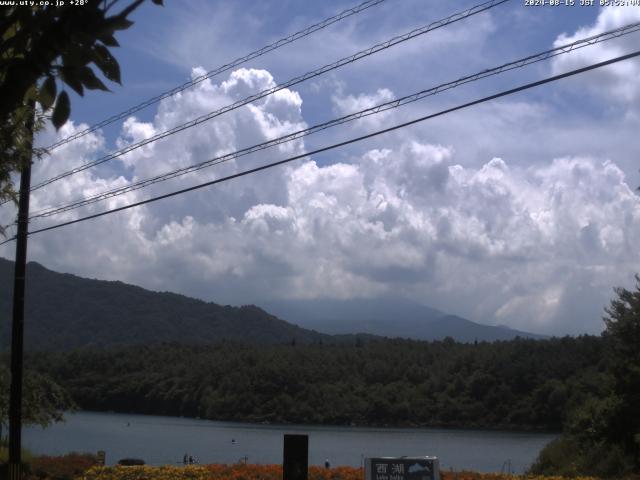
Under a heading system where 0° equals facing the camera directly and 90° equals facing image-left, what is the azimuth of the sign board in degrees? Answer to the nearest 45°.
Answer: approximately 0°

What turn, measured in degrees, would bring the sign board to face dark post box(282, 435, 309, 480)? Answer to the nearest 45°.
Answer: approximately 135° to its right
